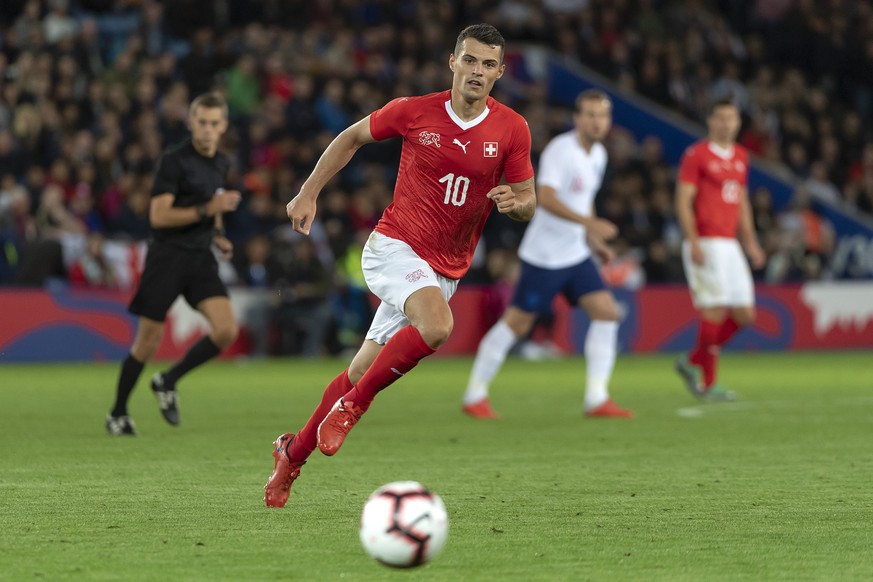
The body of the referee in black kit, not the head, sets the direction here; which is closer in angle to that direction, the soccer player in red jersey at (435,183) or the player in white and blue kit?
the soccer player in red jersey

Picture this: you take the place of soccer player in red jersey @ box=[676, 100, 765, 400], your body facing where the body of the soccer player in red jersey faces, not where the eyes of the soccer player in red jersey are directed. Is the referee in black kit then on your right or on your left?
on your right

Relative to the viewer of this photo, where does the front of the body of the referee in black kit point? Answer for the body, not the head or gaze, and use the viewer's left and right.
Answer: facing the viewer and to the right of the viewer

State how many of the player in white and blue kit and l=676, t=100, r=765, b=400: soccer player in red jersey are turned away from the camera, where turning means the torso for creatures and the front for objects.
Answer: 0

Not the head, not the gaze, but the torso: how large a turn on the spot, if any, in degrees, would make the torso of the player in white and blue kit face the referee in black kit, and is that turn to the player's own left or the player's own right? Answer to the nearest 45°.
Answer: approximately 90° to the player's own right

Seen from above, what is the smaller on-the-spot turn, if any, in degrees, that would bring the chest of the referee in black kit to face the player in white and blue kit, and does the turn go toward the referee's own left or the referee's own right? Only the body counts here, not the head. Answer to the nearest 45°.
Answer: approximately 45° to the referee's own left

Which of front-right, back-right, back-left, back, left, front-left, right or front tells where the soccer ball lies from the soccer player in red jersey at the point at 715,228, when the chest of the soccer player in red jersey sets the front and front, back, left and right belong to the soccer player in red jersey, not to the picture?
front-right
